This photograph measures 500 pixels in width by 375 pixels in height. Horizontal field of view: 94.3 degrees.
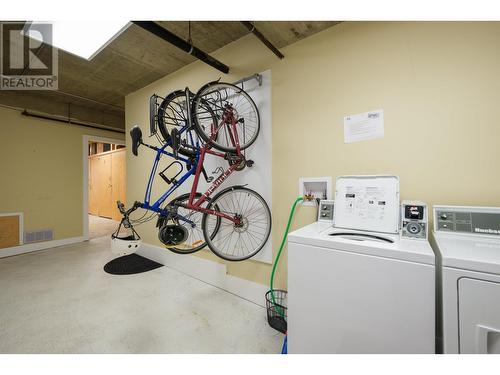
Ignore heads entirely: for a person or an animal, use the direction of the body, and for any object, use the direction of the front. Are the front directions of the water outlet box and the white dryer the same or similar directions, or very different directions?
same or similar directions

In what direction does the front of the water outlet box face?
toward the camera

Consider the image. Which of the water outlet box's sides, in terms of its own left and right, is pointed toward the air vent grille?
right

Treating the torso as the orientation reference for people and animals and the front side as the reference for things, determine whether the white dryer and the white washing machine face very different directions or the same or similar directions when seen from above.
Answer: same or similar directions

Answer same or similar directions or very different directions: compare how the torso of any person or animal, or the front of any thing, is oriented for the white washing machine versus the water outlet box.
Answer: same or similar directions

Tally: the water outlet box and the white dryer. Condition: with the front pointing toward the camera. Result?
2

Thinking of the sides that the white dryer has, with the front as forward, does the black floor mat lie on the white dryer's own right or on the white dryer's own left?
on the white dryer's own right

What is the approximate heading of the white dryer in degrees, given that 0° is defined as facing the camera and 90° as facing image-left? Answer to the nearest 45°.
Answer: approximately 0°

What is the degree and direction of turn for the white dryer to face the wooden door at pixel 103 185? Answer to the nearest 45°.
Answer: approximately 90° to its right

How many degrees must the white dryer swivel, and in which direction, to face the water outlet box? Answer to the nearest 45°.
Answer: approximately 135° to its right

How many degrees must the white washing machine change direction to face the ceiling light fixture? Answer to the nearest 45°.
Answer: approximately 90° to its right

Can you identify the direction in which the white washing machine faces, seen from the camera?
facing the viewer
